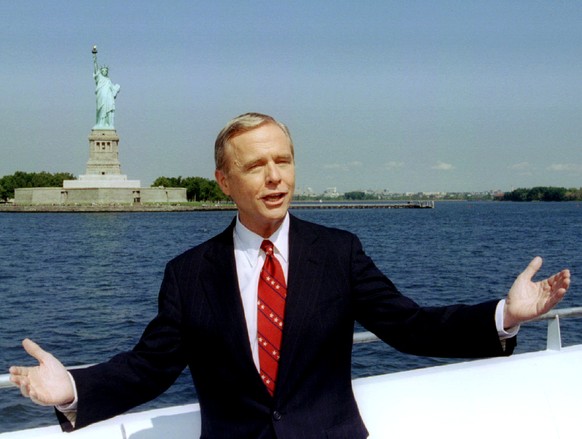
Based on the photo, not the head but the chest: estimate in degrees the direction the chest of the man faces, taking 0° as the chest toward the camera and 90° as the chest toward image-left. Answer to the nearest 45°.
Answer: approximately 0°
